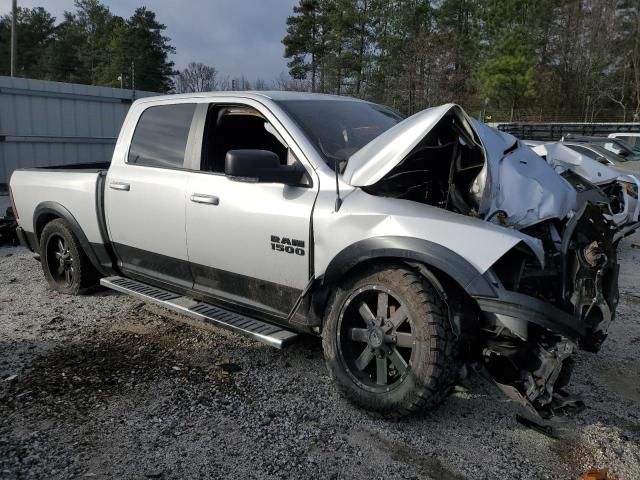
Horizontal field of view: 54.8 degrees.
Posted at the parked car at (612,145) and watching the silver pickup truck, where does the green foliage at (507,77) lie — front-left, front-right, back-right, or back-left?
back-right

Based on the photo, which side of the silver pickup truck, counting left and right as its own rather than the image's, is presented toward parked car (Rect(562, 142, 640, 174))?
left

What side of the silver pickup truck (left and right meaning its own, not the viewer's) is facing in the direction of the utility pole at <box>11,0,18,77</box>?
back

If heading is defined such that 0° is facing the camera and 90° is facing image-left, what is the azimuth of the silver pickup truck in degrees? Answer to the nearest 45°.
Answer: approximately 315°

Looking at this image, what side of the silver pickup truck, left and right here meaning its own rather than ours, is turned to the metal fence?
left

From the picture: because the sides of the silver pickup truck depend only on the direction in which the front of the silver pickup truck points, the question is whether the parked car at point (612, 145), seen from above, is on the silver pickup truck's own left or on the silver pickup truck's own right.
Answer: on the silver pickup truck's own left

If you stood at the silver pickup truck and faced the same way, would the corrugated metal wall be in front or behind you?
behind
